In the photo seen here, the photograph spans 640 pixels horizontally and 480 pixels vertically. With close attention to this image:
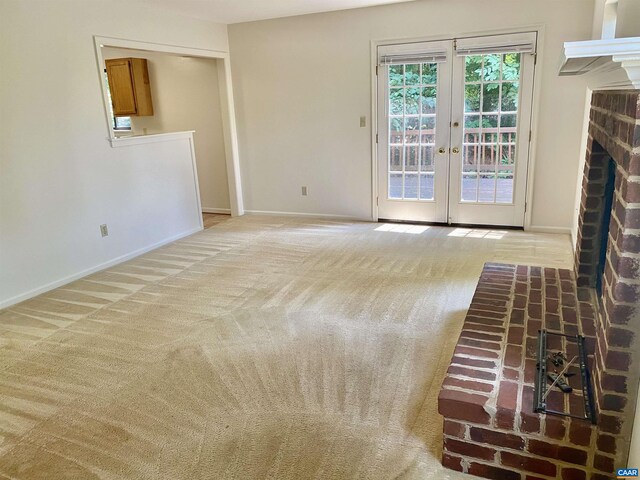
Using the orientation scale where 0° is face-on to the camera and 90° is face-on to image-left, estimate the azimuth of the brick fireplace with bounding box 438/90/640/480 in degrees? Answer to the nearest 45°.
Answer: approximately 90°

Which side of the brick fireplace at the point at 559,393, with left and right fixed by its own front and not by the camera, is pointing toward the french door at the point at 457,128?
right

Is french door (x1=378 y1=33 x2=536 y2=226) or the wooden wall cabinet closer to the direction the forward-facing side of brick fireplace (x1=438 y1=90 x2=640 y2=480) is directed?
the wooden wall cabinet

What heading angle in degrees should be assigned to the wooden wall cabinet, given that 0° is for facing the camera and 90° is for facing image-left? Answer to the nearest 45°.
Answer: approximately 45°

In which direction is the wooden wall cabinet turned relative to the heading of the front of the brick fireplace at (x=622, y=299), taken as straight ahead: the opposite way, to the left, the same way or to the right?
to the left

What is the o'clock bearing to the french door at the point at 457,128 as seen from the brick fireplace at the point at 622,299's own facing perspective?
The french door is roughly at 2 o'clock from the brick fireplace.

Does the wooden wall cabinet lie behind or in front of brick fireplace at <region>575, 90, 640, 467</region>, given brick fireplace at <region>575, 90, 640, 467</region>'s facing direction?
in front

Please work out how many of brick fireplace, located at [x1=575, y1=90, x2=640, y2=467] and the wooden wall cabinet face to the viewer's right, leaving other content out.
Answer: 0

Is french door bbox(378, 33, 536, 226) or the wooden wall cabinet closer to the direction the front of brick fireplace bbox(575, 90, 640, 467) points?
the wooden wall cabinet

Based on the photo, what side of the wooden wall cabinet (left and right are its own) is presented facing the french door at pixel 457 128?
left

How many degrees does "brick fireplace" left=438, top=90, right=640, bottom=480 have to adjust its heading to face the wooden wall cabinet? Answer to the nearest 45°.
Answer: approximately 45° to its right
